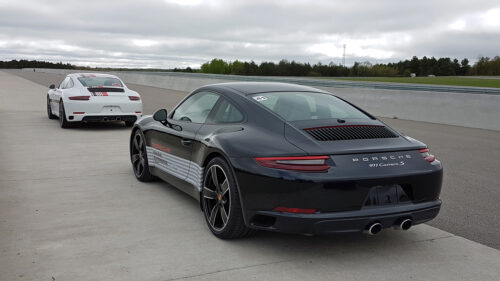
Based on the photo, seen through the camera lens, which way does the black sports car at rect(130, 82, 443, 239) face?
facing away from the viewer and to the left of the viewer

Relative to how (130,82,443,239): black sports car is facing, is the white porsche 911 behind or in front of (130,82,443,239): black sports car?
in front
